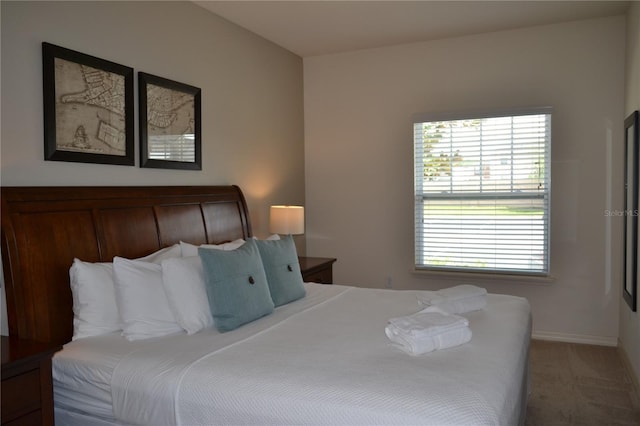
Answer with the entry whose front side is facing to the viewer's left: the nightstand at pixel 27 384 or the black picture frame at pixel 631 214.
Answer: the black picture frame

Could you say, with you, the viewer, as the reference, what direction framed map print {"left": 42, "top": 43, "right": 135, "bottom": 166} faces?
facing the viewer and to the right of the viewer

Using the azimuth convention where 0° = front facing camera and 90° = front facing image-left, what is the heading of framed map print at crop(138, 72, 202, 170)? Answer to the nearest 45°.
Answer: approximately 315°

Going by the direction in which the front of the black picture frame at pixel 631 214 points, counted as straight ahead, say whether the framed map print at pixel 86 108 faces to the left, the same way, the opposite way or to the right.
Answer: the opposite way

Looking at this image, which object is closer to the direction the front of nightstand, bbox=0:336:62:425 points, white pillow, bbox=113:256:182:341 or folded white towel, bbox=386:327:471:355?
the folded white towel

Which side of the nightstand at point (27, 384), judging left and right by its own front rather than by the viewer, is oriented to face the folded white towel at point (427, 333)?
front

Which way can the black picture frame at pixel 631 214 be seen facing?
to the viewer's left

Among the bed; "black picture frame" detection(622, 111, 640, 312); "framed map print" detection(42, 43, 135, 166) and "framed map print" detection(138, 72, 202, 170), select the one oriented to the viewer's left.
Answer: the black picture frame

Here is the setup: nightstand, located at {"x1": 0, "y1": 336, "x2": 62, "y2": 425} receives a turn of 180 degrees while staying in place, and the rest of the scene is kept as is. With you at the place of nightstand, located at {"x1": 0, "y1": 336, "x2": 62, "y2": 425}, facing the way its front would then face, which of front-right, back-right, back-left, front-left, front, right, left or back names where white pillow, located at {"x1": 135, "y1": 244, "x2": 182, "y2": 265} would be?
right
